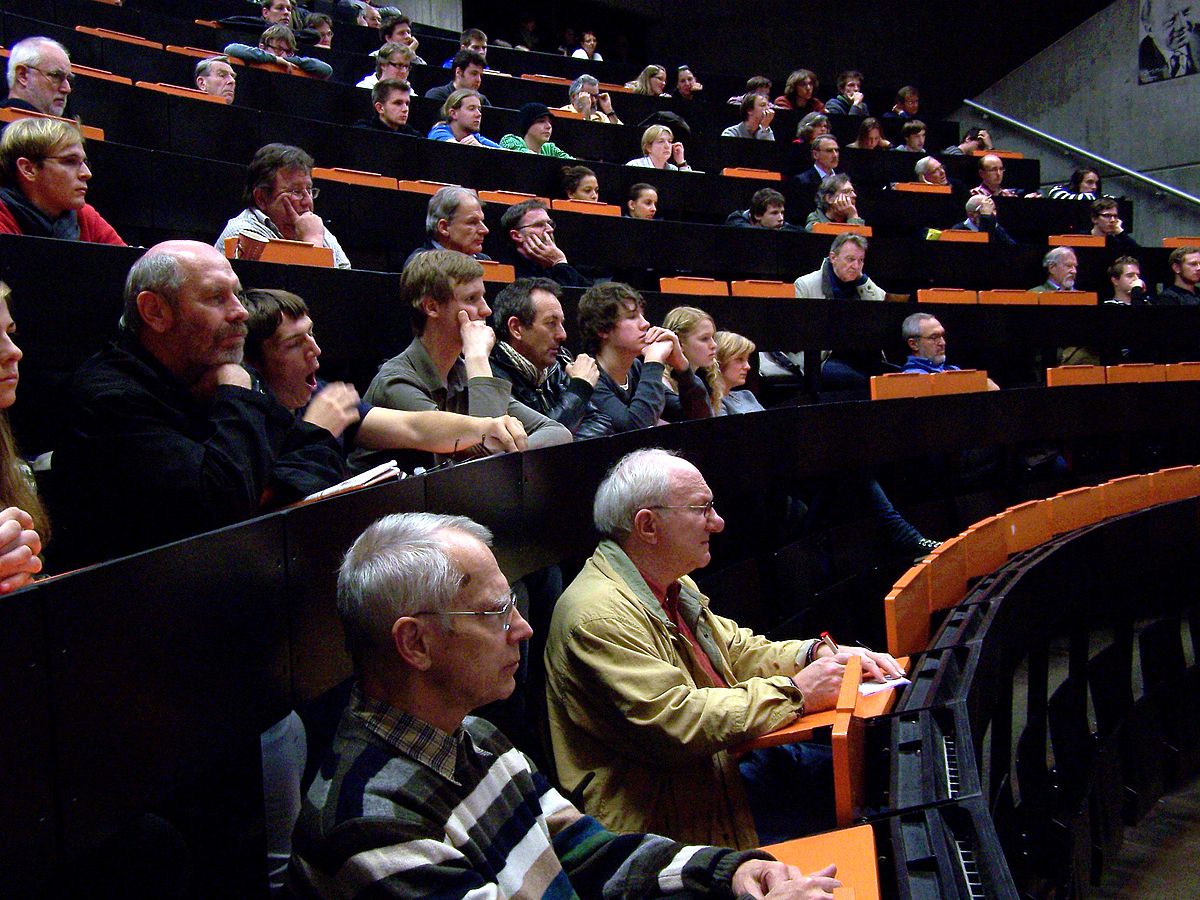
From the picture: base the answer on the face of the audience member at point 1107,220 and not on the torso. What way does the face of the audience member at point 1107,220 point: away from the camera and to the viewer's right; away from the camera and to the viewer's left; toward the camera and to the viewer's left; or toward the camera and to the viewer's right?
toward the camera and to the viewer's right

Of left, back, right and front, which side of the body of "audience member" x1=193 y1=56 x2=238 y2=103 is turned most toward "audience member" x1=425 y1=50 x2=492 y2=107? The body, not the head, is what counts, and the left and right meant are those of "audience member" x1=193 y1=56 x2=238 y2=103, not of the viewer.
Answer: left

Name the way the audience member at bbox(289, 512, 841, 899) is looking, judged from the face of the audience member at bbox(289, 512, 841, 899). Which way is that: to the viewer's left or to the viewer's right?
to the viewer's right

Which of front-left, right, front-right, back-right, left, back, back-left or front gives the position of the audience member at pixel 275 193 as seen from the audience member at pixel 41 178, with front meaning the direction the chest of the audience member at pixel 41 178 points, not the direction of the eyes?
left

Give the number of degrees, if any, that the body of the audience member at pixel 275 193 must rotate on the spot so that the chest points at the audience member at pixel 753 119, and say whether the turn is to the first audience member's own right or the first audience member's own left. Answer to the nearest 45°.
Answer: approximately 90° to the first audience member's own left

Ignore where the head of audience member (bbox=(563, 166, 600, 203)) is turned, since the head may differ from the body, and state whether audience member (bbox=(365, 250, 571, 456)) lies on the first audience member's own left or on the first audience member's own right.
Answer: on the first audience member's own right

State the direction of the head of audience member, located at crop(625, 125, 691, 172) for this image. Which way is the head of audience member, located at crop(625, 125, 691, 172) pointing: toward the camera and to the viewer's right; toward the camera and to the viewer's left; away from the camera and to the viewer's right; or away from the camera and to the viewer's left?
toward the camera and to the viewer's right

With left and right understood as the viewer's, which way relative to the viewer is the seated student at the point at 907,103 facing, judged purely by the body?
facing the viewer and to the right of the viewer

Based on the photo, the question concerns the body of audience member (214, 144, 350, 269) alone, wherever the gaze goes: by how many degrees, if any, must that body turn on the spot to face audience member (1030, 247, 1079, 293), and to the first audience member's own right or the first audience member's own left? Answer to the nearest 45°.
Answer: approximately 90° to the first audience member's own left

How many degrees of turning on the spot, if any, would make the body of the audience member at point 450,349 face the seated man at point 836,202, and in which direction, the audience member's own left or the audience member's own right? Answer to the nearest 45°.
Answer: approximately 90° to the audience member's own left

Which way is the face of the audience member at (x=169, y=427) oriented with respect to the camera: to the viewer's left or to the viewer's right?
to the viewer's right

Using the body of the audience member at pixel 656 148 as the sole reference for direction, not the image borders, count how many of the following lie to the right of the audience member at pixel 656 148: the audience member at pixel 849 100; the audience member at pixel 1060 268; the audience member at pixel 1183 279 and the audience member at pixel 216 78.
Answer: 1

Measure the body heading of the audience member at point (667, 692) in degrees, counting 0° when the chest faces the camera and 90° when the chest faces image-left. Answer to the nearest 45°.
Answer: approximately 270°

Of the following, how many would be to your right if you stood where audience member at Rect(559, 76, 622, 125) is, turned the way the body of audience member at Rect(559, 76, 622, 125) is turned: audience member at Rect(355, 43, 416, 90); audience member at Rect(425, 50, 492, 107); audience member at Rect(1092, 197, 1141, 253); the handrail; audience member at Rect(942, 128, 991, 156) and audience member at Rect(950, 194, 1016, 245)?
2

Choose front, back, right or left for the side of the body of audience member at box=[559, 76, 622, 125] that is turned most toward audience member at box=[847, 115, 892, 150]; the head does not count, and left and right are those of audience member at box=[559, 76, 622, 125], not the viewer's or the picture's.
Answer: left

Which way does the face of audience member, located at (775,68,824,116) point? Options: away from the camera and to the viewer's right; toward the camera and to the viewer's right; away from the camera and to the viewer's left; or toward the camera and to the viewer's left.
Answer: toward the camera and to the viewer's right

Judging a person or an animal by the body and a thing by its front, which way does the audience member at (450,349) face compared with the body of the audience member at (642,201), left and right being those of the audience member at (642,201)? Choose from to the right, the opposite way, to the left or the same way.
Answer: the same way
